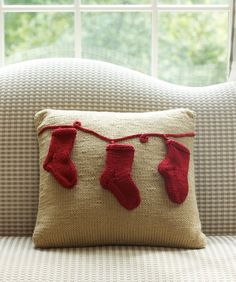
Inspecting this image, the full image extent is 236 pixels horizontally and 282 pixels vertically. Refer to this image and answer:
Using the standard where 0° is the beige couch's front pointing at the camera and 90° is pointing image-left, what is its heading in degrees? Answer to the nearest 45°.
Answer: approximately 0°

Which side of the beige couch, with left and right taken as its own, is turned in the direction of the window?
back
